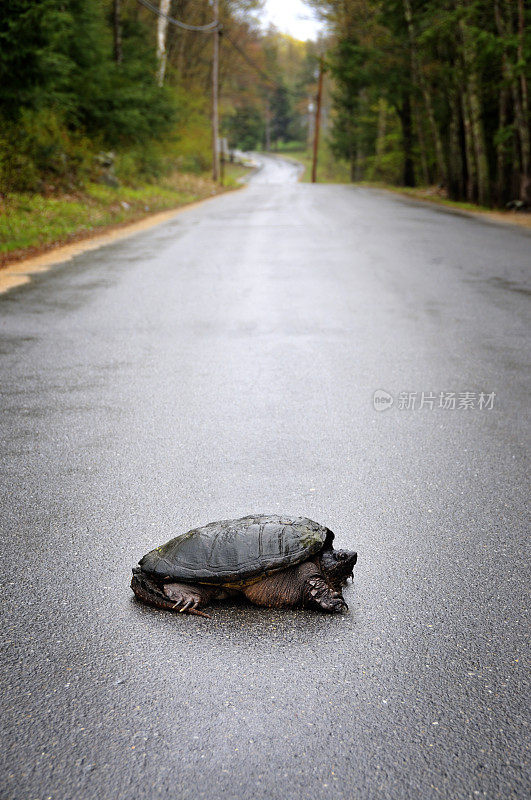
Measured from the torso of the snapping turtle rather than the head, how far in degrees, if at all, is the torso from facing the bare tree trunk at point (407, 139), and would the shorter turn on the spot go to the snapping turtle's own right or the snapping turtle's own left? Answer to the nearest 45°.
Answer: approximately 90° to the snapping turtle's own left

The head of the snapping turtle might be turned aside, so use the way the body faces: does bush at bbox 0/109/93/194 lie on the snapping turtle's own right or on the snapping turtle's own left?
on the snapping turtle's own left

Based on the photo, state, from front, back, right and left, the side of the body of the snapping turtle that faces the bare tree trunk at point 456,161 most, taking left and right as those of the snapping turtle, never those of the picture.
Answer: left

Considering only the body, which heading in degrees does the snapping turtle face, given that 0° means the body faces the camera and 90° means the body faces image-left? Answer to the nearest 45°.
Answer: approximately 270°

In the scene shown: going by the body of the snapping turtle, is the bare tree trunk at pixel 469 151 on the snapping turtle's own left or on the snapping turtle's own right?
on the snapping turtle's own left

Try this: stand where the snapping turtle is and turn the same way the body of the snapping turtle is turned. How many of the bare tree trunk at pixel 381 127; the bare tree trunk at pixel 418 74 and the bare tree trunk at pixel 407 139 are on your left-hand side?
3
